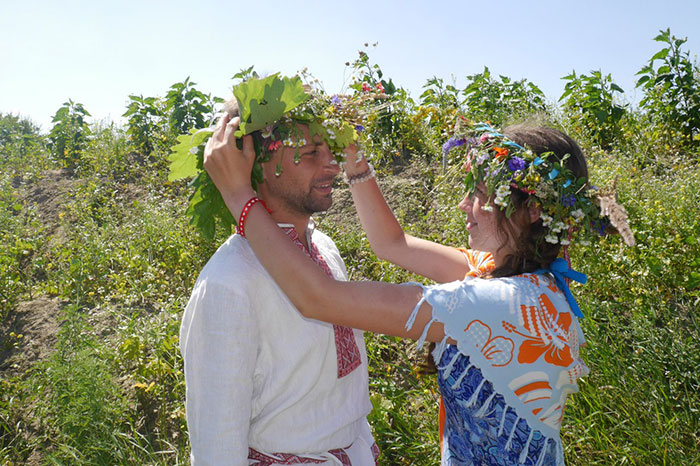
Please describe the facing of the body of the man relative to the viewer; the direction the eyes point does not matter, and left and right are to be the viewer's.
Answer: facing the viewer and to the right of the viewer

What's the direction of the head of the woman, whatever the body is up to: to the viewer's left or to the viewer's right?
to the viewer's left

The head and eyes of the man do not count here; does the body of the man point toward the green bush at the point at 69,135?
no

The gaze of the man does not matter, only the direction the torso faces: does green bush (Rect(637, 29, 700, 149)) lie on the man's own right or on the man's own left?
on the man's own left
